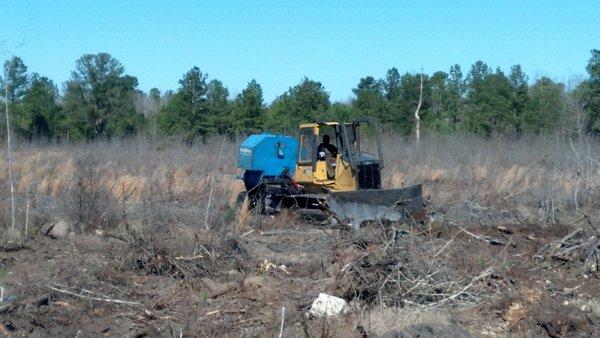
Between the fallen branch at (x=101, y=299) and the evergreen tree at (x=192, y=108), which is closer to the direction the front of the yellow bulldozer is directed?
the fallen branch

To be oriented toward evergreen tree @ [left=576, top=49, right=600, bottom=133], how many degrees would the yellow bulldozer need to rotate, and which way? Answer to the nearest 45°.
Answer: approximately 90° to its left

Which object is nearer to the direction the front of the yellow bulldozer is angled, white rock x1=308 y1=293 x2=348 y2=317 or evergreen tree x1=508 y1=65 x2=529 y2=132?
the white rock

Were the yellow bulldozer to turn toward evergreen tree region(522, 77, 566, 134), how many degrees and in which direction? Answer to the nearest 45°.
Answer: approximately 90° to its left

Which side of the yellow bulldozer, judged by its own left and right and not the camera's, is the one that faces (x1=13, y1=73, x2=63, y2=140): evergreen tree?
back

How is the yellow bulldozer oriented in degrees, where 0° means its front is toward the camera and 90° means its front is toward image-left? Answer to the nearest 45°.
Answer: approximately 315°

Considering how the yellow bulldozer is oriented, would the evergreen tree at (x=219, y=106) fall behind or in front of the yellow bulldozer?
behind

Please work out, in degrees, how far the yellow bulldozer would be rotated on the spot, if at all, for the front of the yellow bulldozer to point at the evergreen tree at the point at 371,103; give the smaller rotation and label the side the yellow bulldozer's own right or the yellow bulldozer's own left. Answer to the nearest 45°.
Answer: approximately 135° to the yellow bulldozer's own left

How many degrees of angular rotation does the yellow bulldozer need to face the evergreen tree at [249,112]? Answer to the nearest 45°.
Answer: approximately 135° to its left
